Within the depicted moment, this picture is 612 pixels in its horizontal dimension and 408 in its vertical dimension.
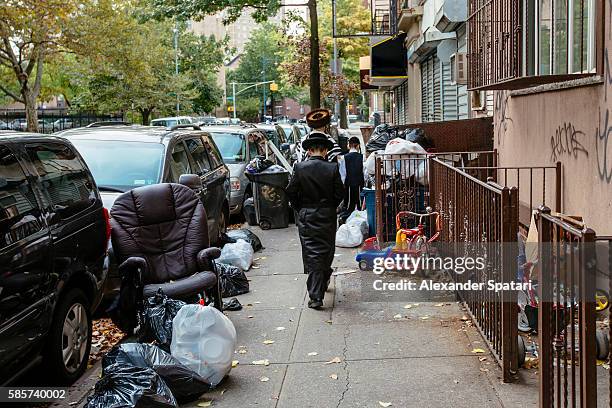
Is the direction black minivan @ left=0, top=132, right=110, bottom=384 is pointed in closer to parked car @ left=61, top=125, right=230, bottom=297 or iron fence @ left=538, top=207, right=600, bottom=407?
the iron fence

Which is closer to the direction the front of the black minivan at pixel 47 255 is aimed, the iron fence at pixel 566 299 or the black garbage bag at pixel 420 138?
the iron fence

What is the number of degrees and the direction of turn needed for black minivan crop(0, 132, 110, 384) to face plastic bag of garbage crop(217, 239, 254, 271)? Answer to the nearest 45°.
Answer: approximately 180°

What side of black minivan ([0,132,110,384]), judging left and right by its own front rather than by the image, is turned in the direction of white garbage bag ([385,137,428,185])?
back

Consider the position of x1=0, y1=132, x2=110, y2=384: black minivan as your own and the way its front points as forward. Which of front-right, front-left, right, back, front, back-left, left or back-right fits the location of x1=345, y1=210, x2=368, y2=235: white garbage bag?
back

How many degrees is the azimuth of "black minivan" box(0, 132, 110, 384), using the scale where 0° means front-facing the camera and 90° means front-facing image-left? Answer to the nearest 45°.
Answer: approximately 45°

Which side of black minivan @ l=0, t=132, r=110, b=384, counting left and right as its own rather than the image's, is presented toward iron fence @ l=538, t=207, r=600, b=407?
left
